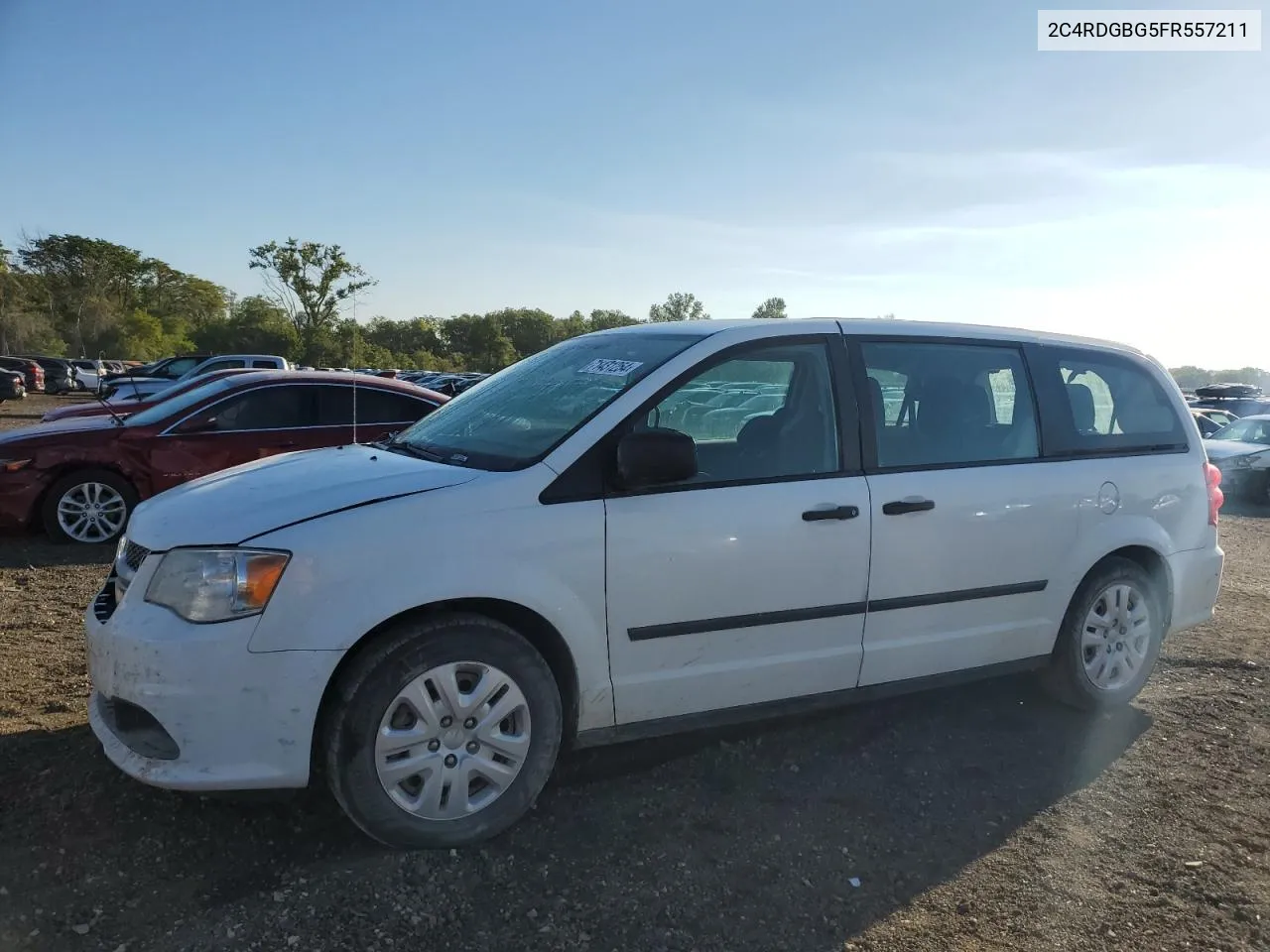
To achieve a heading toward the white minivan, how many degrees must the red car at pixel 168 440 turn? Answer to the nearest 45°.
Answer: approximately 90° to its left

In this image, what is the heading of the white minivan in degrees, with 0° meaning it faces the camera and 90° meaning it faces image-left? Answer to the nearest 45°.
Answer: approximately 45°

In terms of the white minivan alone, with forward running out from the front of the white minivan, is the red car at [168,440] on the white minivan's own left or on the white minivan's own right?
on the white minivan's own right

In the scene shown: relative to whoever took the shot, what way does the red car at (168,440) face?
facing to the left of the viewer
